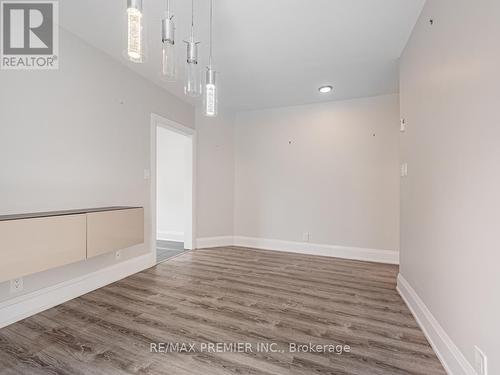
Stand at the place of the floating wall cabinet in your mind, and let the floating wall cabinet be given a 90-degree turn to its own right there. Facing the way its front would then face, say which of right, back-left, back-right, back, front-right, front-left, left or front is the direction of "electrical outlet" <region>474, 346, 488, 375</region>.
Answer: left

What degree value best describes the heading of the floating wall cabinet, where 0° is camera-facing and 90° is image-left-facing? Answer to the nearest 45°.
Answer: approximately 315°

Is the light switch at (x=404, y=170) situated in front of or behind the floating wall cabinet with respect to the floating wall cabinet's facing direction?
in front

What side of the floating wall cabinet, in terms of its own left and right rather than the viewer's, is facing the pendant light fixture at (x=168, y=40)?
front
